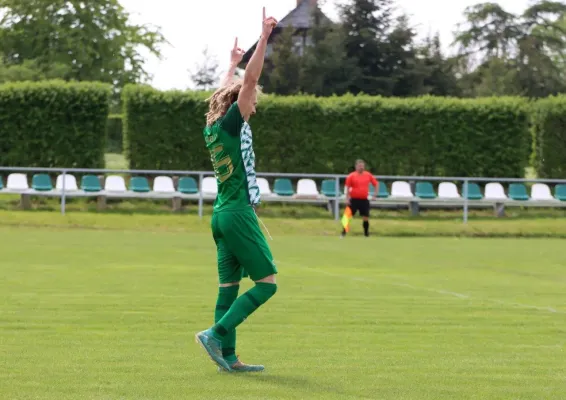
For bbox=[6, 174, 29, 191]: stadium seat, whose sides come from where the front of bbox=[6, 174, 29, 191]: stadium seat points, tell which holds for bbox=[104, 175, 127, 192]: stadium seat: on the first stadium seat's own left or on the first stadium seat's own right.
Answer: on the first stadium seat's own left

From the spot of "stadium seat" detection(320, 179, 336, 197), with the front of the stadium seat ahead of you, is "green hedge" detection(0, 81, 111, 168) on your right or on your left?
on your right

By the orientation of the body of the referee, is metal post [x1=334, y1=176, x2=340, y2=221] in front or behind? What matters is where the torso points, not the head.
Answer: behind

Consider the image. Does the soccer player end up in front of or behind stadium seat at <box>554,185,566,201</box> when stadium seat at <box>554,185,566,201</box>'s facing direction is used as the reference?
in front

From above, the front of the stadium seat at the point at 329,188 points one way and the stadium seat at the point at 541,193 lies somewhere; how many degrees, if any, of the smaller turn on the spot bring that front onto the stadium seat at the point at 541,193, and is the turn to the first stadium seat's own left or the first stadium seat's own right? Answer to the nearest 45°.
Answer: approximately 90° to the first stadium seat's own left

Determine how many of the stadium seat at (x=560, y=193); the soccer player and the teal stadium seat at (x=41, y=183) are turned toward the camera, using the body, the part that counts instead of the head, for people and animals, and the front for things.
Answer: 2

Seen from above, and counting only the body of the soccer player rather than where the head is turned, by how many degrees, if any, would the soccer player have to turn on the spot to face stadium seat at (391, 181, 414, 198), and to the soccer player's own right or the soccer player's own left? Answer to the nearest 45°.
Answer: approximately 45° to the soccer player's own left

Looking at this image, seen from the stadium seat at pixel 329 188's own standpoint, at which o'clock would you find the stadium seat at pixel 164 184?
the stadium seat at pixel 164 184 is roughly at 3 o'clock from the stadium seat at pixel 329 188.
